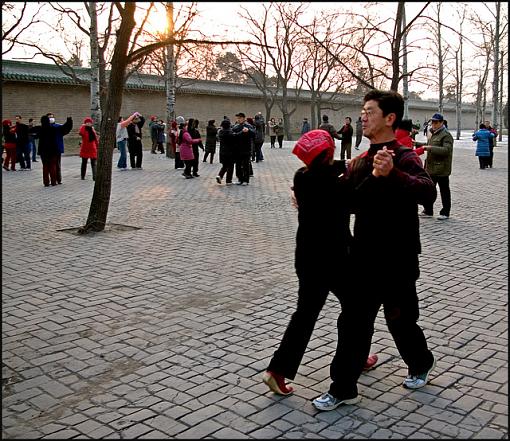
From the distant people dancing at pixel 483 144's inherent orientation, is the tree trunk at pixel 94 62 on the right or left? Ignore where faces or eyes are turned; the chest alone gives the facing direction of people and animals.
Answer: on their left

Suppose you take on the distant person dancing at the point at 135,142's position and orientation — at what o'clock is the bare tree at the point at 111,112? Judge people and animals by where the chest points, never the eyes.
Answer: The bare tree is roughly at 12 o'clock from the distant person dancing.

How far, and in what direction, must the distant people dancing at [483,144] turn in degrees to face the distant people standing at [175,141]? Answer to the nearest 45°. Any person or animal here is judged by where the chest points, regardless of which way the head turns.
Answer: approximately 90° to their left

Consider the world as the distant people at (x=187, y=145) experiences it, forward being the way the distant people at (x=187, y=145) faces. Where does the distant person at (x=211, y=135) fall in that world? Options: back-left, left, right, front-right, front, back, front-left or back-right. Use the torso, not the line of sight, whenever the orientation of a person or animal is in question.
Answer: left

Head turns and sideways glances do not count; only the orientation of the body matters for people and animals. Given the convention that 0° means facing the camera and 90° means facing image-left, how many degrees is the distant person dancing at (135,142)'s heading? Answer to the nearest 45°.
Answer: approximately 0°

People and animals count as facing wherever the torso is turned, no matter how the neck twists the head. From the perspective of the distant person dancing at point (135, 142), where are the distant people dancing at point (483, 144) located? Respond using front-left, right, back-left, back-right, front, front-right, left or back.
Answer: left

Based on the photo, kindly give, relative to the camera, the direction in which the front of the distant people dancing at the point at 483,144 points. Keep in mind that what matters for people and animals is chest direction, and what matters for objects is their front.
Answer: facing away from the viewer
